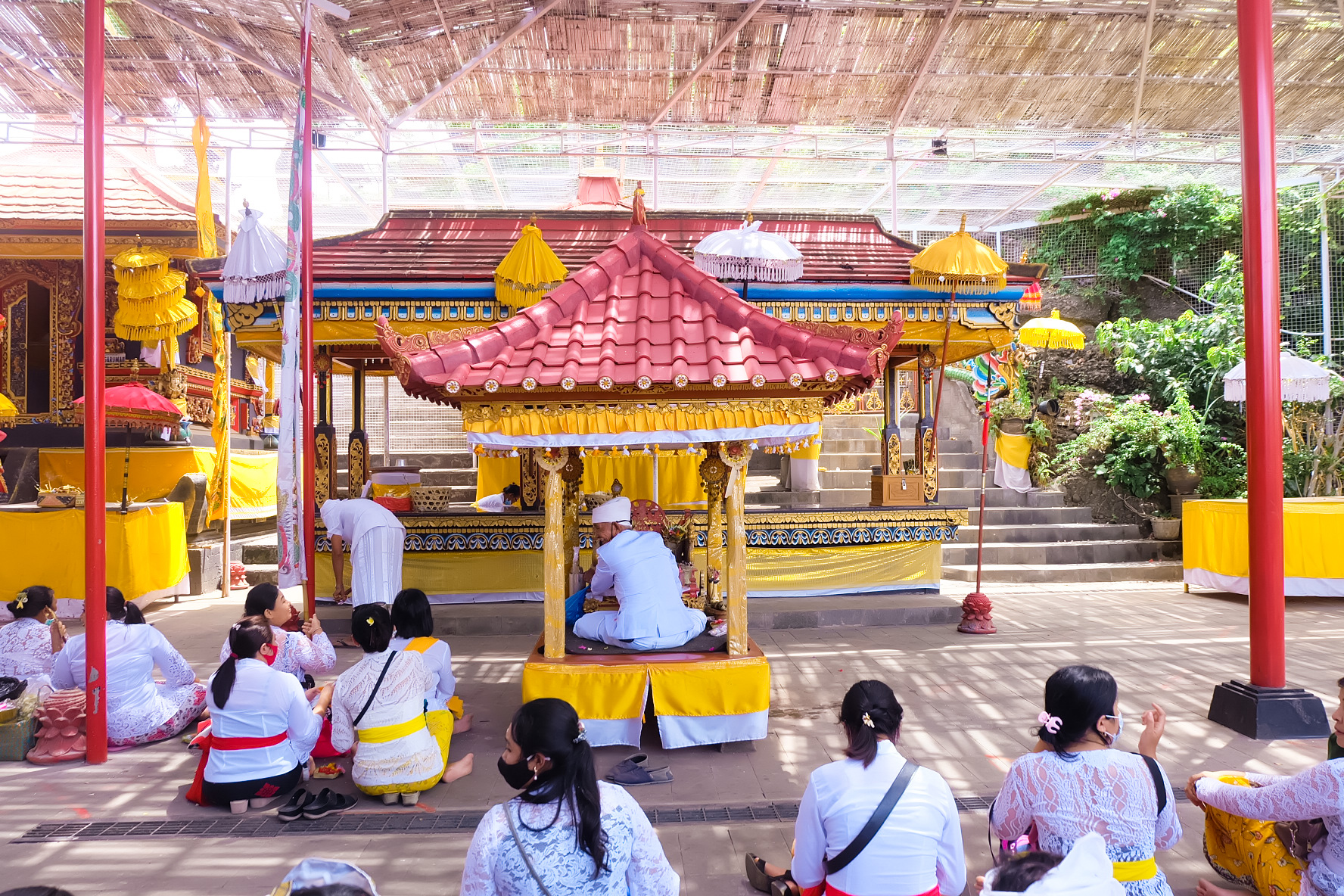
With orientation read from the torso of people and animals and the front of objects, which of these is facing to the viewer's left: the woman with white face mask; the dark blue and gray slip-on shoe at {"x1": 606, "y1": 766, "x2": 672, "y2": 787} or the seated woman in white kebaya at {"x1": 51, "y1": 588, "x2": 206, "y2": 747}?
the dark blue and gray slip-on shoe

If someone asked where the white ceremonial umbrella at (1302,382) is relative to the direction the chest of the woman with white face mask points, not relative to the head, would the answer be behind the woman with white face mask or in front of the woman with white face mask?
in front

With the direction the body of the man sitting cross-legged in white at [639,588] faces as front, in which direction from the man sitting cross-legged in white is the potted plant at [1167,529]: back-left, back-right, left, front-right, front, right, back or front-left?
right

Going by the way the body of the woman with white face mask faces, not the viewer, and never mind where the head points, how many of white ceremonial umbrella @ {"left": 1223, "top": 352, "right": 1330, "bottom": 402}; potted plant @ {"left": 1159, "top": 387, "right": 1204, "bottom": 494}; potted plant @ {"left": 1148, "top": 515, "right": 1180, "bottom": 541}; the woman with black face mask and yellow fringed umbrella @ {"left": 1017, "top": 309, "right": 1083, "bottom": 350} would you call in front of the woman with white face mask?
4

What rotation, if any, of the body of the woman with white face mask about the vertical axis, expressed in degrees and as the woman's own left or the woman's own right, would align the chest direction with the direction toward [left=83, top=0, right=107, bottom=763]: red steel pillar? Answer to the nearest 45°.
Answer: approximately 90° to the woman's own left

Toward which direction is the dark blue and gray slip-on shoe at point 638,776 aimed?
to the viewer's left

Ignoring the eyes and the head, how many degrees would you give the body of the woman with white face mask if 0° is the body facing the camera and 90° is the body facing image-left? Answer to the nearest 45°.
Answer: approximately 180°

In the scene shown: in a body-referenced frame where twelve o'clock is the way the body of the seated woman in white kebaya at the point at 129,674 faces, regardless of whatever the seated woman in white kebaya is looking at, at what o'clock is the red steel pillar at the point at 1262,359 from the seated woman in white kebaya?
The red steel pillar is roughly at 4 o'clock from the seated woman in white kebaya.

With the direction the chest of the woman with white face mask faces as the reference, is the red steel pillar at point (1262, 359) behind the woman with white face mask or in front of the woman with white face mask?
in front

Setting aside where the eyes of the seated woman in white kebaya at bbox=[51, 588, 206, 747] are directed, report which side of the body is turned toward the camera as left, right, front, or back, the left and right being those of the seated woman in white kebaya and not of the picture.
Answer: back

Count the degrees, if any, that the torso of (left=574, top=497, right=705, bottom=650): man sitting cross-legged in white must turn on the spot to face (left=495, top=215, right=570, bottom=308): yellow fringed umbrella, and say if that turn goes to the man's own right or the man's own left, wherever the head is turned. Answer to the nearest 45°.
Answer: approximately 45° to the man's own right

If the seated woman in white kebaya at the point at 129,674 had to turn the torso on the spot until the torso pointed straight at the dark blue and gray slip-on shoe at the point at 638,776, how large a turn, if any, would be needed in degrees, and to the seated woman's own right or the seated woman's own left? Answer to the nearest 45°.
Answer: approximately 135° to the seated woman's own right

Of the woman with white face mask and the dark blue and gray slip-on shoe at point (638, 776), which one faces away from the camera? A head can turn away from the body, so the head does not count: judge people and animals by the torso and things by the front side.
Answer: the woman with white face mask

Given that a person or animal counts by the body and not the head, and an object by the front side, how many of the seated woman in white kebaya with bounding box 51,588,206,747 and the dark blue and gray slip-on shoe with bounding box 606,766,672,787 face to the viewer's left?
1

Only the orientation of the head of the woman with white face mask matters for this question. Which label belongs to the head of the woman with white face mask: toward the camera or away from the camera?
away from the camera

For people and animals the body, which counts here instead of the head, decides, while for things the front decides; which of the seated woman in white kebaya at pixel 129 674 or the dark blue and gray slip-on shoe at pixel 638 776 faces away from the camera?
the seated woman in white kebaya

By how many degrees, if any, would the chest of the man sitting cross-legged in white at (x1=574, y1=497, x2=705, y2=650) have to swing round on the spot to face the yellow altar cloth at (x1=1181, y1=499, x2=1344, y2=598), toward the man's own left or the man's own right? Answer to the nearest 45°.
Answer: approximately 90° to the man's own right
